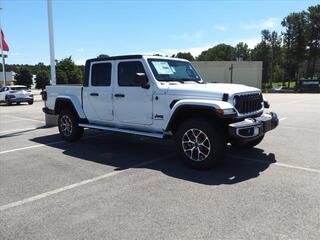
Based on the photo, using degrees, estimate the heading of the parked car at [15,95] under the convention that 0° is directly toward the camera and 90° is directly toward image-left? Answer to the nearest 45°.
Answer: approximately 135°

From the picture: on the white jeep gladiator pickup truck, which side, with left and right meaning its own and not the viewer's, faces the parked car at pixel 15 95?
back

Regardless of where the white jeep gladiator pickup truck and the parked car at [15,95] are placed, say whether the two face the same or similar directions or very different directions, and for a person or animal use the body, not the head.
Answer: very different directions

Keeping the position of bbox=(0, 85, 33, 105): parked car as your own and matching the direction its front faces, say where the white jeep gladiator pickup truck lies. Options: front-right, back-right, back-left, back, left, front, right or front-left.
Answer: back-left
